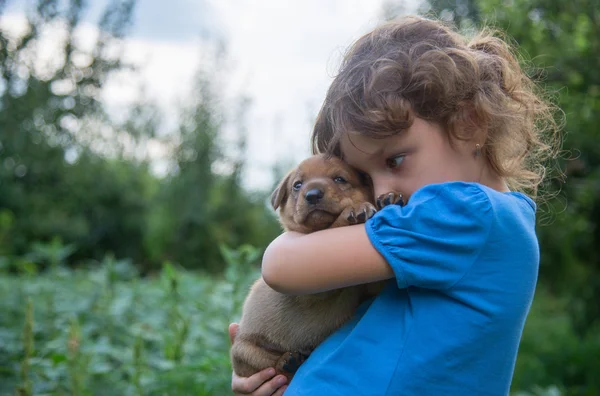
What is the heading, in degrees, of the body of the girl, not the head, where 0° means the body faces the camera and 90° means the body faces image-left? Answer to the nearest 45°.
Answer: approximately 90°

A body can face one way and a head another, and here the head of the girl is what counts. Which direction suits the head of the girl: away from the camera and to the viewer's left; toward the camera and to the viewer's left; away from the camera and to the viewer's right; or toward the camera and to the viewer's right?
toward the camera and to the viewer's left
